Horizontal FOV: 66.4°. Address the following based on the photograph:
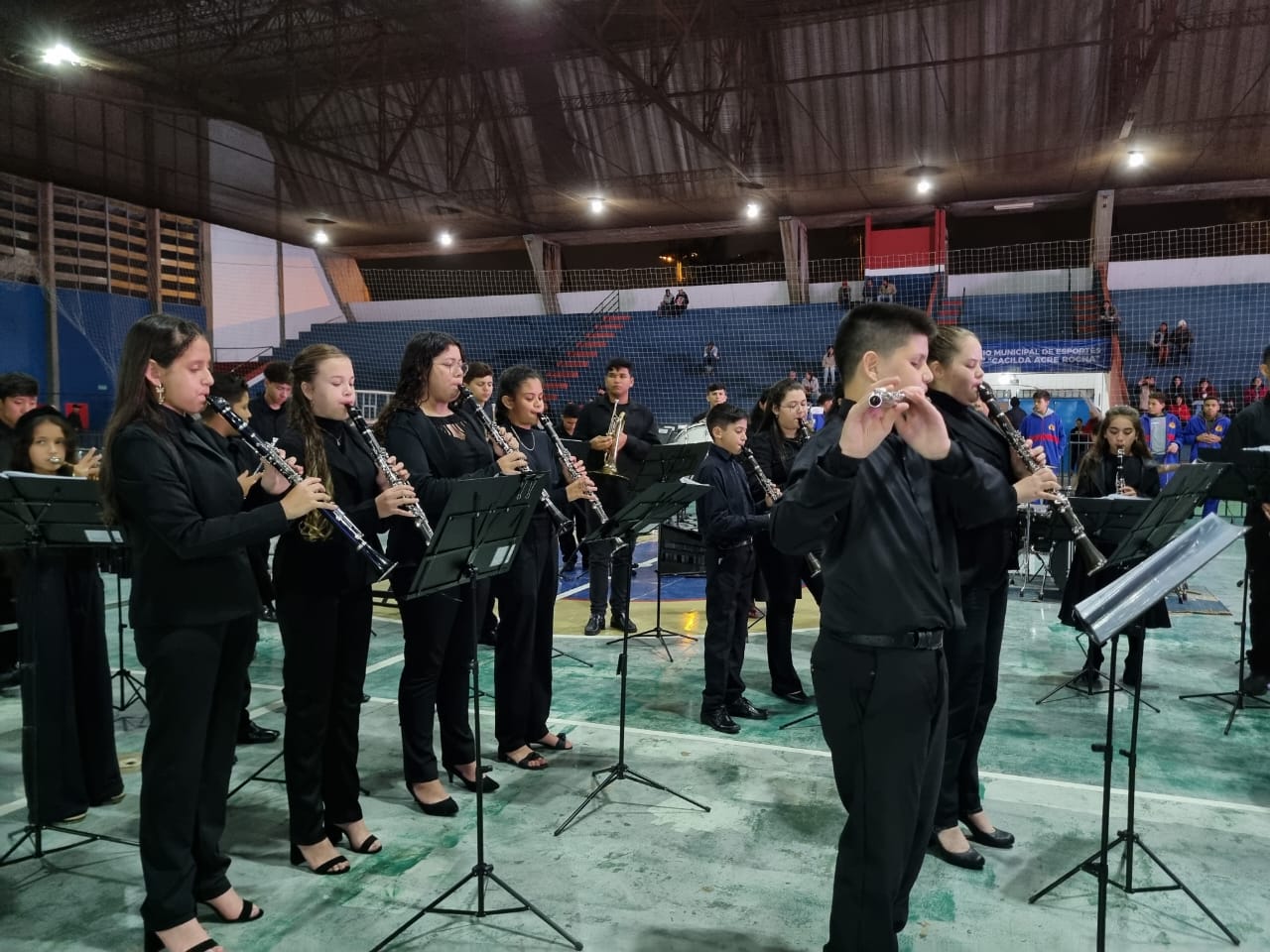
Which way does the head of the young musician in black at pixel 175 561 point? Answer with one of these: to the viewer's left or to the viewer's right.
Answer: to the viewer's right

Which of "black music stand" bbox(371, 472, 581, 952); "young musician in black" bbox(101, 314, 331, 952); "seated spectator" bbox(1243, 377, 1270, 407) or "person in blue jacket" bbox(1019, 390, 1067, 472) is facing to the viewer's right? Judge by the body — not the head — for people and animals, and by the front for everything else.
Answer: the young musician in black

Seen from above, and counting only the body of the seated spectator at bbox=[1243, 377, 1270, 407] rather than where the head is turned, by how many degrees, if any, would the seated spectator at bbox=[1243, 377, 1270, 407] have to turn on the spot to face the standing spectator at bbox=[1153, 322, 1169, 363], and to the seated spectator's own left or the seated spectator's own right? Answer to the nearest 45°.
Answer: approximately 90° to the seated spectator's own right

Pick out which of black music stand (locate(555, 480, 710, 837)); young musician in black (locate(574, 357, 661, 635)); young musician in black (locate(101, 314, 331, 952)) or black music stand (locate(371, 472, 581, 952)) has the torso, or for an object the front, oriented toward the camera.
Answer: young musician in black (locate(574, 357, 661, 635))

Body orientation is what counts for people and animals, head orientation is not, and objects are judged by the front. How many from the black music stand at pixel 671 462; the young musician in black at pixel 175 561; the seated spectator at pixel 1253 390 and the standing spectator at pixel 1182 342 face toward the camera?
2

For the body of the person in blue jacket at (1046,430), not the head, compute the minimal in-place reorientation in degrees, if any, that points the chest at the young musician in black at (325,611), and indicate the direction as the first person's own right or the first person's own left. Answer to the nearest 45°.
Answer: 0° — they already face them

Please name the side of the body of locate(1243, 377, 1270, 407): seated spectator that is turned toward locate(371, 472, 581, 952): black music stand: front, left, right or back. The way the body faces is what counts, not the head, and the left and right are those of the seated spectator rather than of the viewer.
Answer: front

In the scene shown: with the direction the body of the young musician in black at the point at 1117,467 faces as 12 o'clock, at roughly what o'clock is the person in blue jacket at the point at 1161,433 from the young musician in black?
The person in blue jacket is roughly at 6 o'clock from the young musician in black.

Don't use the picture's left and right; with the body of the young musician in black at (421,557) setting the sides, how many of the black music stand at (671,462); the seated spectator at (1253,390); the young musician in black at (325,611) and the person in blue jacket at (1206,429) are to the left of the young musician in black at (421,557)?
3
